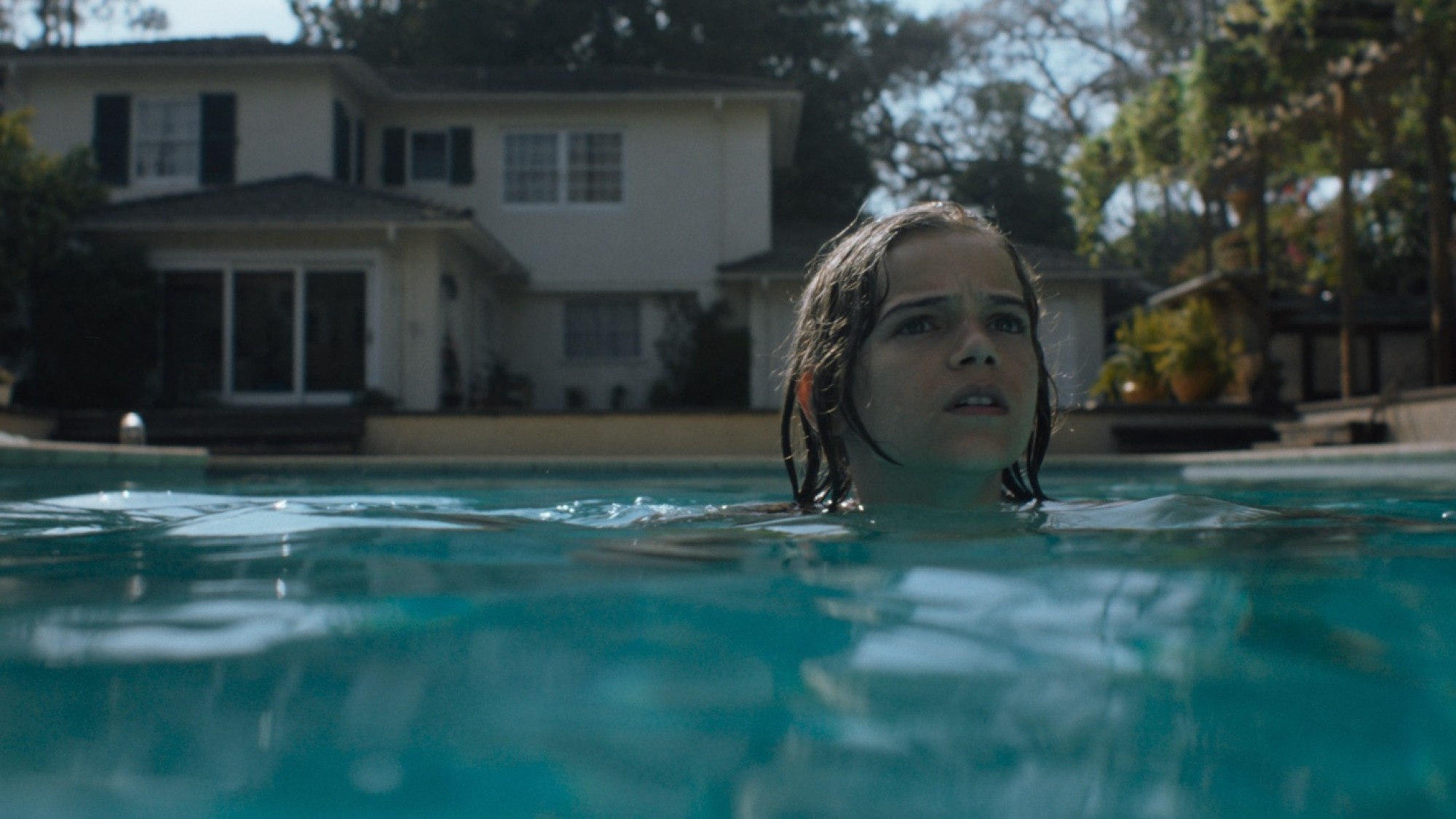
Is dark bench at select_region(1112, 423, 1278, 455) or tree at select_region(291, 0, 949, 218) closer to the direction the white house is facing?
the dark bench

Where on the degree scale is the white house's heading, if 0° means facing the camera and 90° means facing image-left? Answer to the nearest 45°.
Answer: approximately 0°

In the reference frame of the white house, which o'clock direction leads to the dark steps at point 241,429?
The dark steps is roughly at 1 o'clock from the white house.

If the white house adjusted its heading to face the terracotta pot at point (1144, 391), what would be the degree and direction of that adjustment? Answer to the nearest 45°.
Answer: approximately 45° to its left

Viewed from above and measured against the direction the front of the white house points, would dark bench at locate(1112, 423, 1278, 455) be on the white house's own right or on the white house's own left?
on the white house's own left

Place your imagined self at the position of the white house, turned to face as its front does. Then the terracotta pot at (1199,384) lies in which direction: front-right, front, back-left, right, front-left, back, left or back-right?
front-left

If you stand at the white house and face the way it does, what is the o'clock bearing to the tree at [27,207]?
The tree is roughly at 2 o'clock from the white house.

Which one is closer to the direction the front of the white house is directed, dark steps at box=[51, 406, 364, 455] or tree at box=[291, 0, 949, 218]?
the dark steps

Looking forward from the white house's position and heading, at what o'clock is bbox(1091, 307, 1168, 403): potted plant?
The potted plant is roughly at 10 o'clock from the white house.

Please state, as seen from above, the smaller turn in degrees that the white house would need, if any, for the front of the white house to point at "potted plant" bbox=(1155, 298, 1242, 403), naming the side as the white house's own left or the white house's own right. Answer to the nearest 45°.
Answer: approximately 45° to the white house's own left

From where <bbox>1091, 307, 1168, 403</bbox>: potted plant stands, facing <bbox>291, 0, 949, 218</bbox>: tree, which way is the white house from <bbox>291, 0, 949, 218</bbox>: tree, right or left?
left
